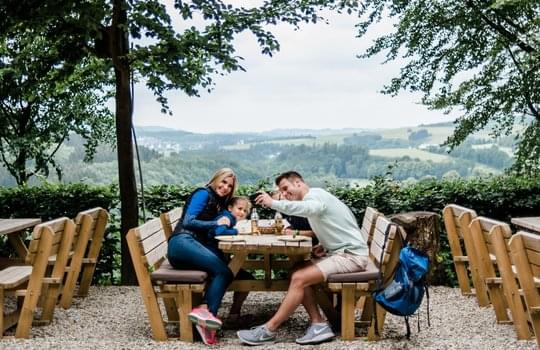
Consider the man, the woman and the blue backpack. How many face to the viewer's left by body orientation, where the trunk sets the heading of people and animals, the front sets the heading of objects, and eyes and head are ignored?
1

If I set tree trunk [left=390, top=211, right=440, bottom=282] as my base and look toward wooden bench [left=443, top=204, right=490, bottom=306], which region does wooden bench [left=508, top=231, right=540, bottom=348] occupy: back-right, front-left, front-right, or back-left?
front-right

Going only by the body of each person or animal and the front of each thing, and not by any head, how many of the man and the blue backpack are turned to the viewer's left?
1

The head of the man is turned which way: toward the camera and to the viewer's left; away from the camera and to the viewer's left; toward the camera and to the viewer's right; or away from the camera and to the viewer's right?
toward the camera and to the viewer's left

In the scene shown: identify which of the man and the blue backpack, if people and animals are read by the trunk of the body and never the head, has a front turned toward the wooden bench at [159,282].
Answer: the man

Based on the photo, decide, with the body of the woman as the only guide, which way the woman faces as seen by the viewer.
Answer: to the viewer's right

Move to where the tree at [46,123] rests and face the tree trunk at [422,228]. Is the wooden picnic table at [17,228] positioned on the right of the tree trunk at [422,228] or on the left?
right

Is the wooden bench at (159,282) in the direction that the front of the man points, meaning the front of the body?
yes

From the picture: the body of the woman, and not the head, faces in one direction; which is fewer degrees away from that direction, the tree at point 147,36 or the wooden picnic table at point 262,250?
the wooden picnic table

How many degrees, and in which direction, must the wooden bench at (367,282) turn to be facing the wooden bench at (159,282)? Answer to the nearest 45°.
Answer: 0° — it already faces it

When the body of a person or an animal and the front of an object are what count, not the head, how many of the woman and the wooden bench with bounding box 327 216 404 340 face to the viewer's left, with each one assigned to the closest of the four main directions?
1

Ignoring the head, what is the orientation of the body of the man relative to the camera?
to the viewer's left

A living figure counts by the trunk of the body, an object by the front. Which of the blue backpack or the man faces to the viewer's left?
the man

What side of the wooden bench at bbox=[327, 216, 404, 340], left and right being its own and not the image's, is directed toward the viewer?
left

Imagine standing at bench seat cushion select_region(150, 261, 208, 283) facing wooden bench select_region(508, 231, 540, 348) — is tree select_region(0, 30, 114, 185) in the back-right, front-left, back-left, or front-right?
back-left

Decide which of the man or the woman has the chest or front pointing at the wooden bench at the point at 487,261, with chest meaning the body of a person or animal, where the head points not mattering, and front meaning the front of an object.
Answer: the woman

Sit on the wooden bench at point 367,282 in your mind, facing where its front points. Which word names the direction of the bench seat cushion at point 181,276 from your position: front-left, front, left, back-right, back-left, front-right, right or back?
front
